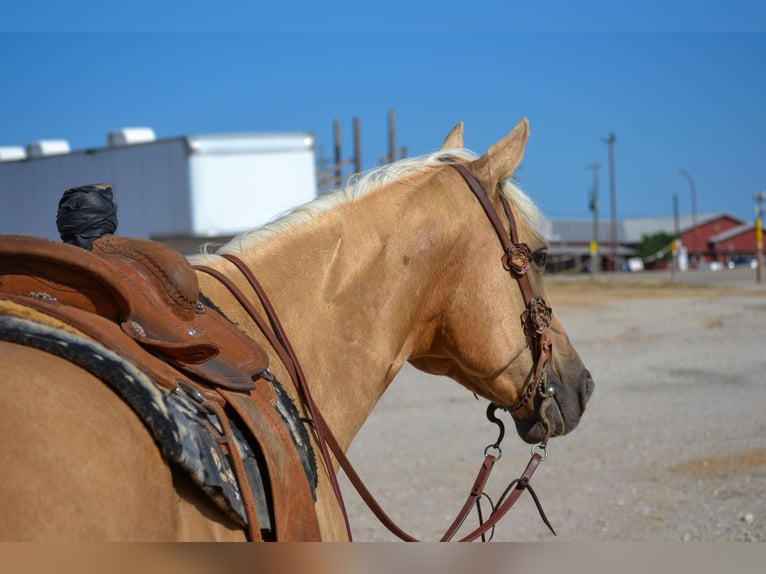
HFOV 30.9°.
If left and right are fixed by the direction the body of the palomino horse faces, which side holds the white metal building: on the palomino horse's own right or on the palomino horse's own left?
on the palomino horse's own left

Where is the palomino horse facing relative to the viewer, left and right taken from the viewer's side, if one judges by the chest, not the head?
facing away from the viewer and to the right of the viewer
